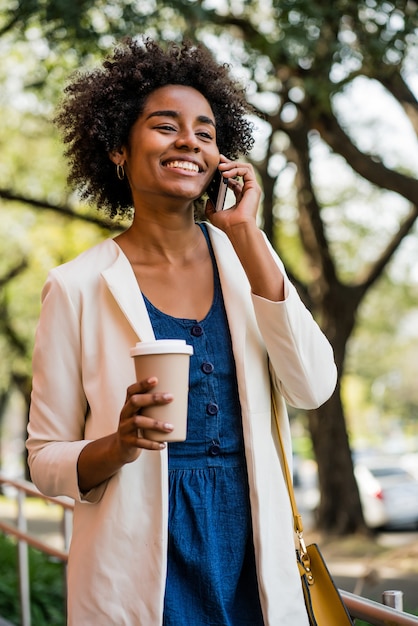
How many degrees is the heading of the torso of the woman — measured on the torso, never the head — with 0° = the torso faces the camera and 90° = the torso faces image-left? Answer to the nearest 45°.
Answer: approximately 315°

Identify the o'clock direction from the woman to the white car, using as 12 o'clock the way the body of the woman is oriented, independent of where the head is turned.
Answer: The white car is roughly at 8 o'clock from the woman.
